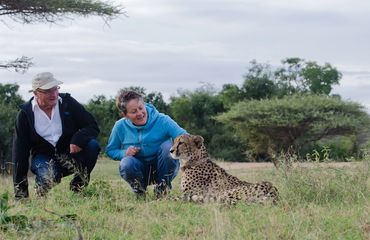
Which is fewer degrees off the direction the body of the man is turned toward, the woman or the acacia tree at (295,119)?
the woman

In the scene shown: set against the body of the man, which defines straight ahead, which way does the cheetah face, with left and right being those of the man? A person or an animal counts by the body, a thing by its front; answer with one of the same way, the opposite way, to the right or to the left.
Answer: to the right

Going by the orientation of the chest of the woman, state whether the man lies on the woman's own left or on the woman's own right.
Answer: on the woman's own right

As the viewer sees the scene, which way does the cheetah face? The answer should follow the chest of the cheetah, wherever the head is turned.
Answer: to the viewer's left

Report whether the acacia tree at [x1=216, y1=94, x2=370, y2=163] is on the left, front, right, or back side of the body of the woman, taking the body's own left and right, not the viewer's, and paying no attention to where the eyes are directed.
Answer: back

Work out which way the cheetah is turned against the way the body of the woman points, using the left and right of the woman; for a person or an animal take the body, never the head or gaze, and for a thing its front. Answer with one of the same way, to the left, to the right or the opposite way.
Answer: to the right

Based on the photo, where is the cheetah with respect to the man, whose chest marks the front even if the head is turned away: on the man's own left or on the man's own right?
on the man's own left

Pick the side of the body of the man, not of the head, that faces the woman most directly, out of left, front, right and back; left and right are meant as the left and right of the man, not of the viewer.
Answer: left

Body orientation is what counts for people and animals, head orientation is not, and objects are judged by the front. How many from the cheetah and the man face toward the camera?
1

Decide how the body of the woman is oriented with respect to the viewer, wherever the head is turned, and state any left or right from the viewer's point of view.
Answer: facing the viewer

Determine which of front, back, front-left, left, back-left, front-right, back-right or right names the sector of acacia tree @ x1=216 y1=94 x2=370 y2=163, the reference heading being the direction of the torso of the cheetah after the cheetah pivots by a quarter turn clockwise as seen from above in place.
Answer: front

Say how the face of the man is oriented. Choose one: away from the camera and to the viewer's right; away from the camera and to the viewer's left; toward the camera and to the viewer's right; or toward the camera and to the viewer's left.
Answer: toward the camera and to the viewer's right

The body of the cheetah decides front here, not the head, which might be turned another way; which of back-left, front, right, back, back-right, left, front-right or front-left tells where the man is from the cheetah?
front

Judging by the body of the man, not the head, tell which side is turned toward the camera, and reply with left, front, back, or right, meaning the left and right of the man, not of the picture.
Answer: front

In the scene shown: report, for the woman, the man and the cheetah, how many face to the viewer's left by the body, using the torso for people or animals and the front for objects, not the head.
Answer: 1
